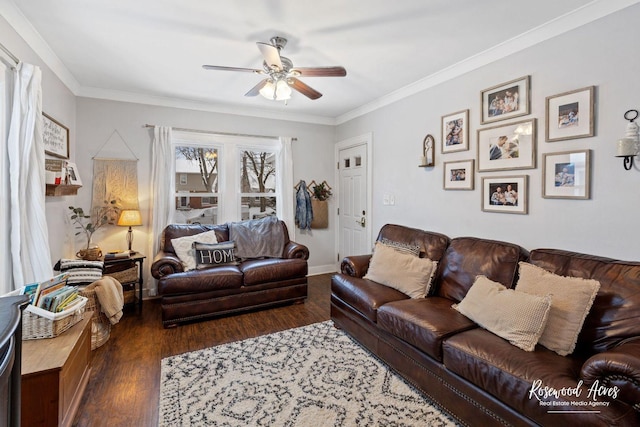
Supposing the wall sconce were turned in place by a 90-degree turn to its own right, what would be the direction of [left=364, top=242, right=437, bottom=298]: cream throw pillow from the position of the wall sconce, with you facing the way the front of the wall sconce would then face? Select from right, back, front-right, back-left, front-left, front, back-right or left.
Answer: front-left

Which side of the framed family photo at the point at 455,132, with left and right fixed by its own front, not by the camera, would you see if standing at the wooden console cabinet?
front

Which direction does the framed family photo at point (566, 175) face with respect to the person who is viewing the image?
facing the viewer and to the left of the viewer

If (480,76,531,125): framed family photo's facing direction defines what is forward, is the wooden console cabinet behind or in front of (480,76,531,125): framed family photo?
in front

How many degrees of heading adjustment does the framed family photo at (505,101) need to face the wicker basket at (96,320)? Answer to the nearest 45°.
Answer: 0° — it already faces it

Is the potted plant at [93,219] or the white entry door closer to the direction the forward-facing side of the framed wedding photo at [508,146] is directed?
the potted plant

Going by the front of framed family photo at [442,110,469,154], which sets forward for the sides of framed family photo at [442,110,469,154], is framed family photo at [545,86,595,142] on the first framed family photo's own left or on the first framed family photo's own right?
on the first framed family photo's own left

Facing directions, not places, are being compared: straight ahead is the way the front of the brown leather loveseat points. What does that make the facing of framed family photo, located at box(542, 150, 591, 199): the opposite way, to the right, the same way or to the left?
to the right

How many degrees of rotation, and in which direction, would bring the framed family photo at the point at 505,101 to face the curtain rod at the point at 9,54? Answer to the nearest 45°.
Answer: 0° — it already faces it

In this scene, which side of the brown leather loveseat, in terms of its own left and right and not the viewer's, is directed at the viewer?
front

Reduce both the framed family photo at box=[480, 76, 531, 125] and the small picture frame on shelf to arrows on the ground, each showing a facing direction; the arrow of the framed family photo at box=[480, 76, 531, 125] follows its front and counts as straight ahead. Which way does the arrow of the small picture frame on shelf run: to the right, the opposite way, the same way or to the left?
the opposite way

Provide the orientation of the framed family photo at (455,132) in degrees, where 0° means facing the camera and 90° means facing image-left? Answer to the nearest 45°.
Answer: approximately 45°

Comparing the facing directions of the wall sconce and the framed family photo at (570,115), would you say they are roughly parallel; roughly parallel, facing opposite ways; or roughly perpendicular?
roughly parallel

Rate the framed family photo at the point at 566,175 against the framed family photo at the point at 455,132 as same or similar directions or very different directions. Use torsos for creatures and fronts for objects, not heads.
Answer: same or similar directions

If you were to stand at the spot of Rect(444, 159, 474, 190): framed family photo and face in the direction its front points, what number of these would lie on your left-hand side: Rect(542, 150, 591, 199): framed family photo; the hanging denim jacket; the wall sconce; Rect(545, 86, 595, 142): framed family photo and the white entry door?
3

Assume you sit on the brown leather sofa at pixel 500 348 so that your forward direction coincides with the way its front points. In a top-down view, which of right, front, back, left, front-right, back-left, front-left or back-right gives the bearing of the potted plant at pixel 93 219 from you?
front-right
